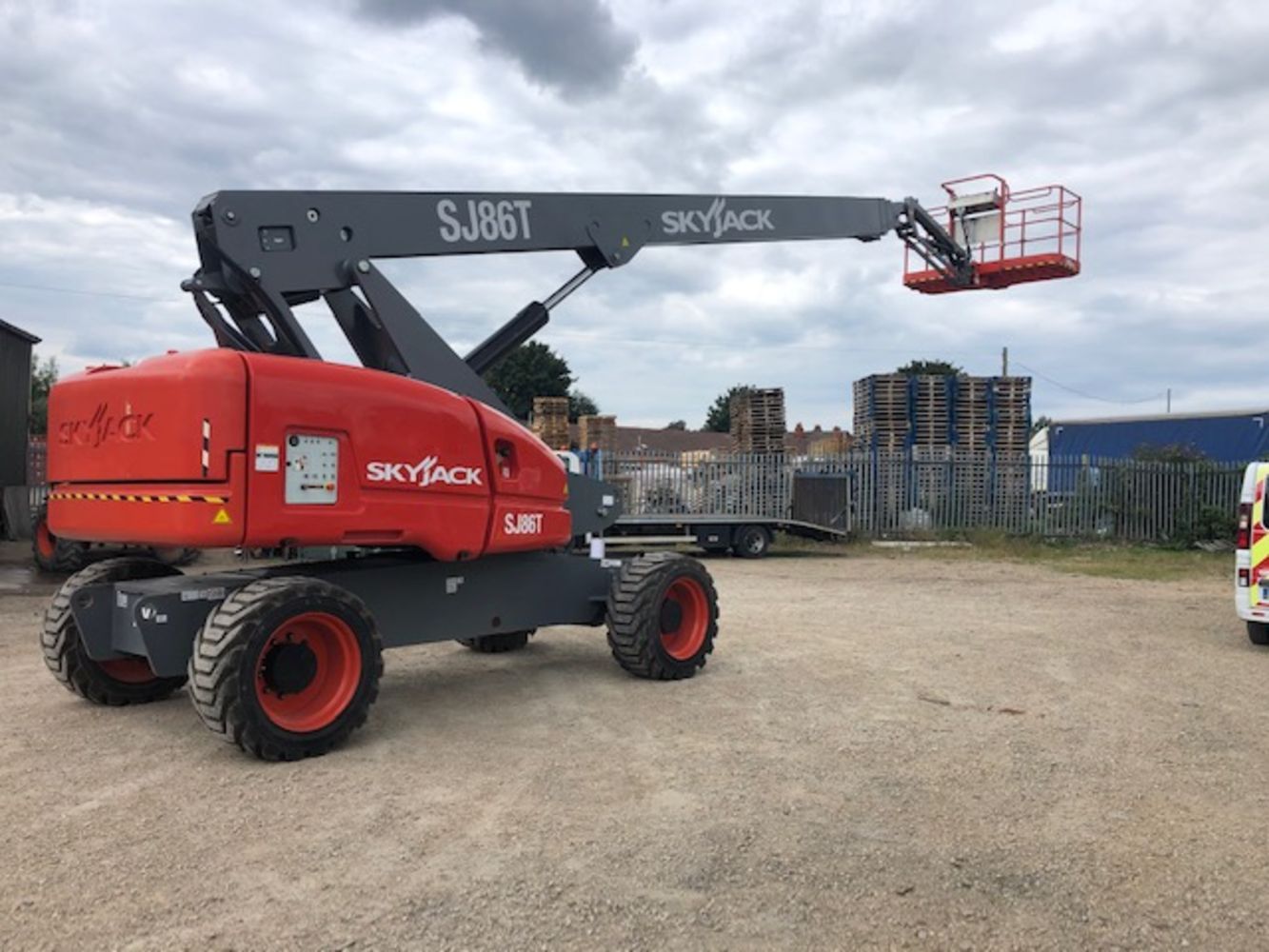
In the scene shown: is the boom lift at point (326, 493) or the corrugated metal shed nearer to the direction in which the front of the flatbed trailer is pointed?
the corrugated metal shed

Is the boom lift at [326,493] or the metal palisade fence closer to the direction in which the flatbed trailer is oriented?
the boom lift

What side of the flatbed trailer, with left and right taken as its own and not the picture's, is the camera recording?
left

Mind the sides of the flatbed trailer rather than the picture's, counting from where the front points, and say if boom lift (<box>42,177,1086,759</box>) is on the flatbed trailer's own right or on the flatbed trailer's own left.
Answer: on the flatbed trailer's own left

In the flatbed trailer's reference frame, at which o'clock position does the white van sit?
The white van is roughly at 8 o'clock from the flatbed trailer.

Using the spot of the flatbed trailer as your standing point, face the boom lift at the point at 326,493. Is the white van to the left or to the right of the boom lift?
left

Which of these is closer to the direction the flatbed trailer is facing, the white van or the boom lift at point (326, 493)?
the boom lift

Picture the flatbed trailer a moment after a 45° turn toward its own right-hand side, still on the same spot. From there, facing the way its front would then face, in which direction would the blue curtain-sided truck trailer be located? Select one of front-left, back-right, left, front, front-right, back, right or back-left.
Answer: right

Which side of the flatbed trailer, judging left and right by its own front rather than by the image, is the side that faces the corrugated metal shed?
front

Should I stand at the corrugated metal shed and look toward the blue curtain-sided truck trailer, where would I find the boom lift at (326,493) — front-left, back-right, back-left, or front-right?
front-right
